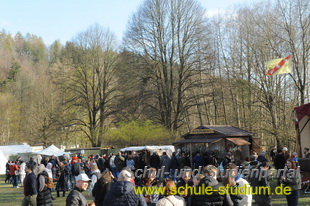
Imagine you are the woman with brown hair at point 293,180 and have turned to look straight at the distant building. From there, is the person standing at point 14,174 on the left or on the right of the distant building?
left

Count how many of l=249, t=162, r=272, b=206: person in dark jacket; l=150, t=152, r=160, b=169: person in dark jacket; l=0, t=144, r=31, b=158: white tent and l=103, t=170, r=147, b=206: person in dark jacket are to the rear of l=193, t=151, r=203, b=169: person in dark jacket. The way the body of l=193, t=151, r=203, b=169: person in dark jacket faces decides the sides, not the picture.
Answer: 2

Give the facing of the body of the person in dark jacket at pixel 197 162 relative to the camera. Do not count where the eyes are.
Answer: away from the camera

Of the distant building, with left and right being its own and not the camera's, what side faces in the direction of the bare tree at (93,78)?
right

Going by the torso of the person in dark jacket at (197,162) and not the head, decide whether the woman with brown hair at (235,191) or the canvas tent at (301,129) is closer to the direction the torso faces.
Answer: the canvas tent

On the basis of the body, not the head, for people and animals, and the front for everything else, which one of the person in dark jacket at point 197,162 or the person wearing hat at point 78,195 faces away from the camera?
the person in dark jacket
